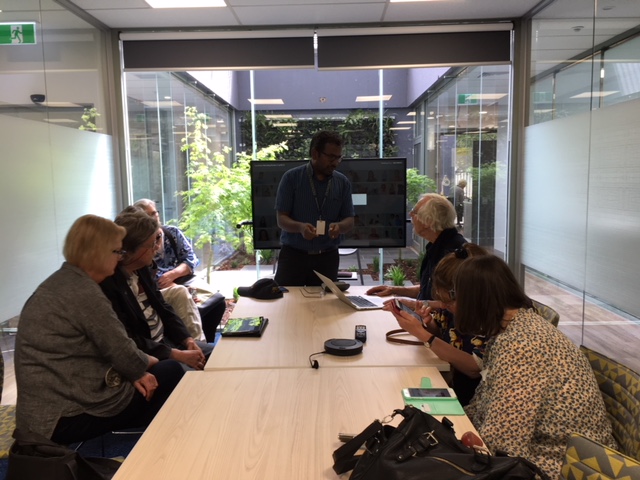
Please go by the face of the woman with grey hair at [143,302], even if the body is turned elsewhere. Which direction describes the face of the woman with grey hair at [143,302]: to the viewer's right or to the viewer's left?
to the viewer's right

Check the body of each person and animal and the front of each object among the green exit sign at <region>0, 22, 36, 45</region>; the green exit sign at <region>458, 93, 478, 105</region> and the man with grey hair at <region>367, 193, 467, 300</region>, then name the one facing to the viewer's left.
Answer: the man with grey hair

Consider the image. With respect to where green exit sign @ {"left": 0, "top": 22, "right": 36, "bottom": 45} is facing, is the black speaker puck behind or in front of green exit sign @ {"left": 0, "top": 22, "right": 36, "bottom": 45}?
in front

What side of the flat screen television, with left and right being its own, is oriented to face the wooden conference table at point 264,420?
front

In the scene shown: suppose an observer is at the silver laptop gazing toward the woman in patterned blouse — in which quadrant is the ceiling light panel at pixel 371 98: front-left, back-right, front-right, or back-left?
back-left

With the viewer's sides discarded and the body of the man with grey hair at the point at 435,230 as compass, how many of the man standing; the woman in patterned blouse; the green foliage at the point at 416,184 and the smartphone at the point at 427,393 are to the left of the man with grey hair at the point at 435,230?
2

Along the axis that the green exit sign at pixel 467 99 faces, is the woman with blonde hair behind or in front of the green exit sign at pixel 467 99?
in front

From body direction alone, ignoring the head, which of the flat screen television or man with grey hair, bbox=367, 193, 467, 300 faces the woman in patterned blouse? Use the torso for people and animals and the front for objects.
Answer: the flat screen television

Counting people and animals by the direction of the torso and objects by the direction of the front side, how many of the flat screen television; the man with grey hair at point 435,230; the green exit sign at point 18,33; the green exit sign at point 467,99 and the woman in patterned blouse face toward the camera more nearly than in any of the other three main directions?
3

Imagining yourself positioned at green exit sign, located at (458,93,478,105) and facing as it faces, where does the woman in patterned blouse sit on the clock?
The woman in patterned blouse is roughly at 12 o'clock from the green exit sign.

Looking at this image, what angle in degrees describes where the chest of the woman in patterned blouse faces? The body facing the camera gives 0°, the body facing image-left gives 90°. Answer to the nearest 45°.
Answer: approximately 90°

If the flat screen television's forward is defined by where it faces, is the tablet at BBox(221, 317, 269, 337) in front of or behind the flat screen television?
in front

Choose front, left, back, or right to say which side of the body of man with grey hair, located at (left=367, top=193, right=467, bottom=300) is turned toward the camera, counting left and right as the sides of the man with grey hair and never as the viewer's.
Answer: left

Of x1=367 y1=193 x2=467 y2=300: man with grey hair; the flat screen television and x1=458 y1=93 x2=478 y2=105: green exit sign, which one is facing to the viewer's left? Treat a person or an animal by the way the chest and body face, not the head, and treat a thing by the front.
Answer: the man with grey hair

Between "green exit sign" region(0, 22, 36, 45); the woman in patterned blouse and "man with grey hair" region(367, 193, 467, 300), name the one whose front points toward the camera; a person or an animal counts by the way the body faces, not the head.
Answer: the green exit sign

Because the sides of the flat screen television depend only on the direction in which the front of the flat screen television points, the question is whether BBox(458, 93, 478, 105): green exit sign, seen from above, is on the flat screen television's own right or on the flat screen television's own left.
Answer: on the flat screen television's own left

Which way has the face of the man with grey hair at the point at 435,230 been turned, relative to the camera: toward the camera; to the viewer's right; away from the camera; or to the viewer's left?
to the viewer's left

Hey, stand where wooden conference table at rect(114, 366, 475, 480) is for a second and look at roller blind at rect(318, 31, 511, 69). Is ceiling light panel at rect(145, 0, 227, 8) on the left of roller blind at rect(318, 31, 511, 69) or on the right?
left
